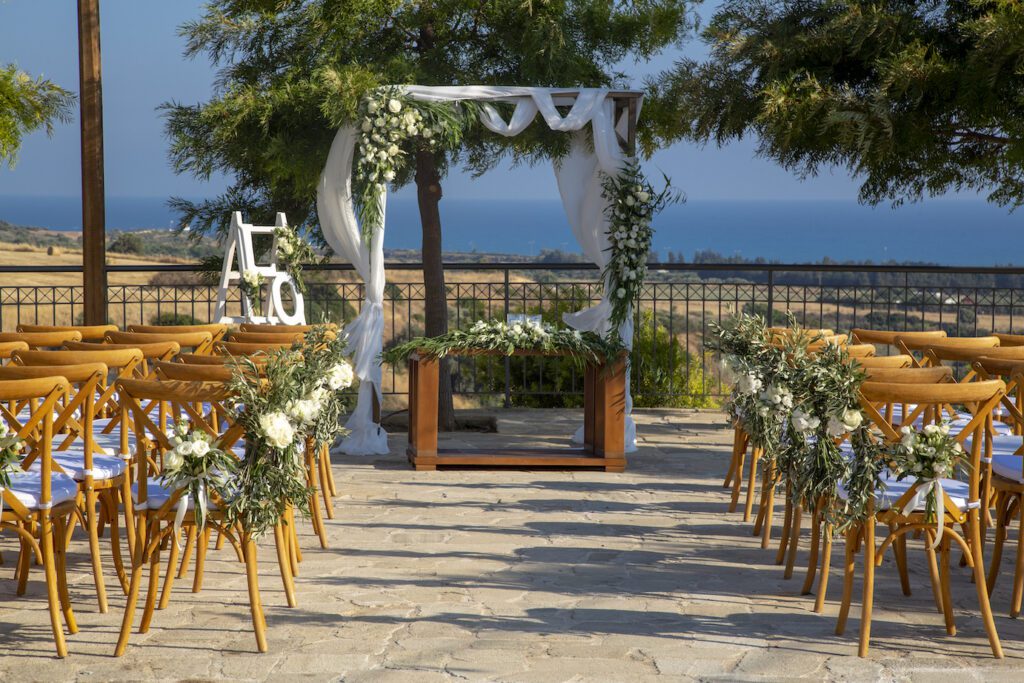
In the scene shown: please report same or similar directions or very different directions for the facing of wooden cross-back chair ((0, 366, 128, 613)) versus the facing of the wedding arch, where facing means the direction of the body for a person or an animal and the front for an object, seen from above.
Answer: very different directions

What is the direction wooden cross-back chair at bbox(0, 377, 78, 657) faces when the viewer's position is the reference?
facing away from the viewer and to the right of the viewer

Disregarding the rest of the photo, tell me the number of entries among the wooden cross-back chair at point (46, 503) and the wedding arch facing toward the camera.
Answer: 1

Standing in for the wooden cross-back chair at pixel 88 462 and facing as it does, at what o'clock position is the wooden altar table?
The wooden altar table is roughly at 12 o'clock from the wooden cross-back chair.

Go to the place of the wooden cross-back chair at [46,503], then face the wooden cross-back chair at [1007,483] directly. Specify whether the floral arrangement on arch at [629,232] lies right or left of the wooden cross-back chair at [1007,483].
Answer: left

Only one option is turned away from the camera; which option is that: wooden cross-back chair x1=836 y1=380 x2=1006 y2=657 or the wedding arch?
the wooden cross-back chair

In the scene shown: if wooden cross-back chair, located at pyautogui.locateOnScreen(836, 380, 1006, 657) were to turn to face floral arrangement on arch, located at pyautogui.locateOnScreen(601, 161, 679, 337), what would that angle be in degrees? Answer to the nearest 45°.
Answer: approximately 45° to its left

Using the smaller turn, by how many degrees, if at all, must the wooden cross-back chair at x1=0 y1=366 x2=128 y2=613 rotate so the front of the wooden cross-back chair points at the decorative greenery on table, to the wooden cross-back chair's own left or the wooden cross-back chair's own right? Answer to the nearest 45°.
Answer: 0° — it already faces it

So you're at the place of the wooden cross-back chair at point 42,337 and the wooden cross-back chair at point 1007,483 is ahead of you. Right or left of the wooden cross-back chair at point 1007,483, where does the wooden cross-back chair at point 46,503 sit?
right

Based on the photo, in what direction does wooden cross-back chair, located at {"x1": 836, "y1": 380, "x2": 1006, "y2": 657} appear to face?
away from the camera

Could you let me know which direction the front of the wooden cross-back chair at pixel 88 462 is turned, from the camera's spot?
facing away from the viewer and to the right of the viewer
